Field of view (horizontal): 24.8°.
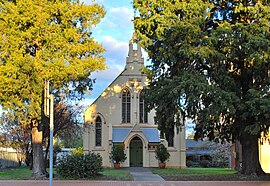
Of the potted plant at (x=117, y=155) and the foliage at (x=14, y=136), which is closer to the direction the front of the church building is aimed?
the potted plant

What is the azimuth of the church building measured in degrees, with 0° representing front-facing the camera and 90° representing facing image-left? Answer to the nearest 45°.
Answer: approximately 0°

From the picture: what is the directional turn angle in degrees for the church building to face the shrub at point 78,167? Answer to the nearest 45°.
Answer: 0° — it already faces it

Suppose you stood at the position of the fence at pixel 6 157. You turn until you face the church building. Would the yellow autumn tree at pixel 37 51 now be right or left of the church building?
right

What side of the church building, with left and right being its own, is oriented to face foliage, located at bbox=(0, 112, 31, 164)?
right

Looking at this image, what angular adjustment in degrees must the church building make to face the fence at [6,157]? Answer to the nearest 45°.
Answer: approximately 90° to its right

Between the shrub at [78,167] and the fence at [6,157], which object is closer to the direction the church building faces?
the shrub
